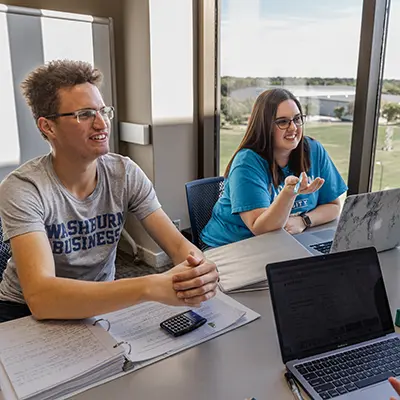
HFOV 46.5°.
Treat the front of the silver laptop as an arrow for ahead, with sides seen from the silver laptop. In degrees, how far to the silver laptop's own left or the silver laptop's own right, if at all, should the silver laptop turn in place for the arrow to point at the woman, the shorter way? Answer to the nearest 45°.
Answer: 0° — it already faces them

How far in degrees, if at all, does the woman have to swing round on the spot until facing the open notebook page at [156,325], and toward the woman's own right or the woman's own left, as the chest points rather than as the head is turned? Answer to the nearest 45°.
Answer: approximately 45° to the woman's own right

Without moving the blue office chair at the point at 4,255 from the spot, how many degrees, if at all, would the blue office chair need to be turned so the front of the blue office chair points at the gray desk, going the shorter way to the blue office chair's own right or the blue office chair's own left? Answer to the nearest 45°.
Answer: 0° — it already faces it

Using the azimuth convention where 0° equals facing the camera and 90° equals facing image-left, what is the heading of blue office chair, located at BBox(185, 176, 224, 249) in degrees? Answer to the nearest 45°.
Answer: approximately 315°

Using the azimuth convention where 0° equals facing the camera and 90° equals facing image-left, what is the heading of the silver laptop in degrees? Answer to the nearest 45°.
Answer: approximately 135°

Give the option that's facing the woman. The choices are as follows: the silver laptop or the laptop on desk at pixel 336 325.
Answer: the silver laptop

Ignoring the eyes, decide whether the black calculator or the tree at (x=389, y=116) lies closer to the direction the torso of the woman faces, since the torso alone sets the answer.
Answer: the black calculator

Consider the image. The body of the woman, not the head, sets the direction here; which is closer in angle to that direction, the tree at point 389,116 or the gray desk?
the gray desk

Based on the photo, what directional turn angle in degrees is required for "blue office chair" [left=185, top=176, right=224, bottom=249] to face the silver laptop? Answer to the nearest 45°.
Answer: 0° — it already faces it

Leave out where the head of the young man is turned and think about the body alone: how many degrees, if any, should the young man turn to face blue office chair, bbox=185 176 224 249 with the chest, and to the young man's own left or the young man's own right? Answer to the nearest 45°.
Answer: approximately 90° to the young man's own left
